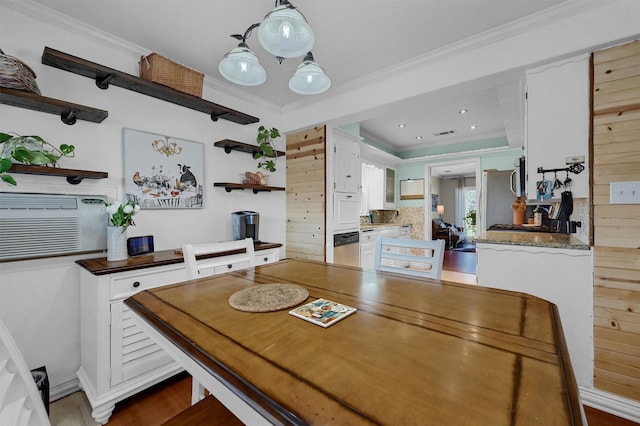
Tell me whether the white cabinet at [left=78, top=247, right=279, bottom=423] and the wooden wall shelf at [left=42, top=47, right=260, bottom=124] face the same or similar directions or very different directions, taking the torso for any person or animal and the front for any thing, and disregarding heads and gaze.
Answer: same or similar directions

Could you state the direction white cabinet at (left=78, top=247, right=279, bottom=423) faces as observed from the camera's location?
facing the viewer and to the right of the viewer

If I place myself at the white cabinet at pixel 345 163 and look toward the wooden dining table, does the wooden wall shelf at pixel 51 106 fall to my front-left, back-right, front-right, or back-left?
front-right

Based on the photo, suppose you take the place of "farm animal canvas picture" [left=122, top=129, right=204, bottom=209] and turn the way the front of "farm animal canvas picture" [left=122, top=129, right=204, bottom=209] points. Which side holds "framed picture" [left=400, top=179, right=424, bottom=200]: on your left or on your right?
on your left

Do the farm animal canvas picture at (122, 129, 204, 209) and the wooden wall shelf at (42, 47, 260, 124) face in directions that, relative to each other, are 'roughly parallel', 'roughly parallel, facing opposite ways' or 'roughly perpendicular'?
roughly parallel

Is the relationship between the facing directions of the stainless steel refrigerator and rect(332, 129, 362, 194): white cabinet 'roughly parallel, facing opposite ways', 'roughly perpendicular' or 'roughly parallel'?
roughly parallel, facing opposite ways

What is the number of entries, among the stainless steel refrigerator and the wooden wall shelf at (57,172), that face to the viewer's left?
1

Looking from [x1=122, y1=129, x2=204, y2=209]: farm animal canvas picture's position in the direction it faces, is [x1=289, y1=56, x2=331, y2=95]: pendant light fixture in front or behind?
in front

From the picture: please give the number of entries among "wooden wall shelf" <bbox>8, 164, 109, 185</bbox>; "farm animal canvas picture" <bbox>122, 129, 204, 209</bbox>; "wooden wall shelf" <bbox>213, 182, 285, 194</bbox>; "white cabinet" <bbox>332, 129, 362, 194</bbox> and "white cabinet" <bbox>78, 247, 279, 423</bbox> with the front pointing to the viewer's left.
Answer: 0

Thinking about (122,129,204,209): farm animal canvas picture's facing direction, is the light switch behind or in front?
in front

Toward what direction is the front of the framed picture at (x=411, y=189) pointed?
toward the camera

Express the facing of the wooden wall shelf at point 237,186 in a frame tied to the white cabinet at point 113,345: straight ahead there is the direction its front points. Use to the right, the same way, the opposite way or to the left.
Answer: the same way

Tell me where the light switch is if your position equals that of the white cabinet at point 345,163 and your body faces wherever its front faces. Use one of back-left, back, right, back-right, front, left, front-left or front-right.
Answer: front

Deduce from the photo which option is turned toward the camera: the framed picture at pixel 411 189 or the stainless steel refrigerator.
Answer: the framed picture

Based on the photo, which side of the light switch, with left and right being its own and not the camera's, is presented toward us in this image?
front

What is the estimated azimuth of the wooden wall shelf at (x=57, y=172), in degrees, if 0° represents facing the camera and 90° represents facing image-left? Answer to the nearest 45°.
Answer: approximately 315°
